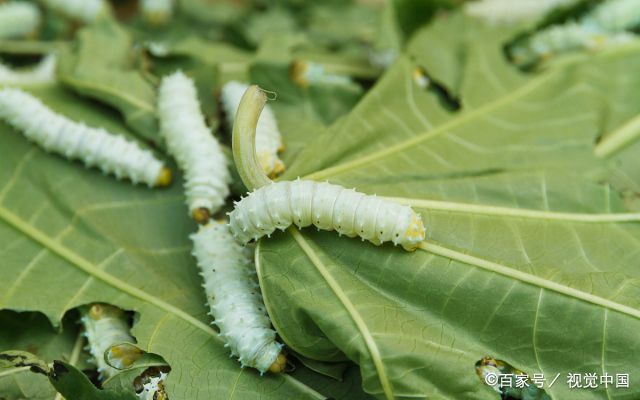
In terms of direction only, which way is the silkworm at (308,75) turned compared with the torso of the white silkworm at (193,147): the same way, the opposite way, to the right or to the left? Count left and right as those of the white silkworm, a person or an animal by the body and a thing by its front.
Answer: to the right

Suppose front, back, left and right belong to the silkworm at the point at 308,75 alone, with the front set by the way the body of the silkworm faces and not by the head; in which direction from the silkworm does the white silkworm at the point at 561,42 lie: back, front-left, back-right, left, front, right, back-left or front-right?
back

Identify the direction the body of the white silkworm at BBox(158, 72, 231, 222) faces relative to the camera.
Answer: toward the camera

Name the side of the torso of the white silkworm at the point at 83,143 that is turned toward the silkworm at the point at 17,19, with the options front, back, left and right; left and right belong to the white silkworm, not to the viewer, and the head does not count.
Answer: back

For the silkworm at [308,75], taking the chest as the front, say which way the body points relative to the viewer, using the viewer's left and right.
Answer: facing to the left of the viewer

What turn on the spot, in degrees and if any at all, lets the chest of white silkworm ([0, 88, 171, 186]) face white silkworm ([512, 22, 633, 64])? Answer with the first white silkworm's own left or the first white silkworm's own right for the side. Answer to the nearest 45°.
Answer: approximately 45° to the first white silkworm's own left

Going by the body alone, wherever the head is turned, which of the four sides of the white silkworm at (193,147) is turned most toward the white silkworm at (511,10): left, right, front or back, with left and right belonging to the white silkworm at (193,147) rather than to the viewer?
left

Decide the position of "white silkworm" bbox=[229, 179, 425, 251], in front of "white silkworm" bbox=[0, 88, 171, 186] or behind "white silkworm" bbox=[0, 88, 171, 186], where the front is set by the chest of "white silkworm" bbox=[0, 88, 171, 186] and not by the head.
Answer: in front
